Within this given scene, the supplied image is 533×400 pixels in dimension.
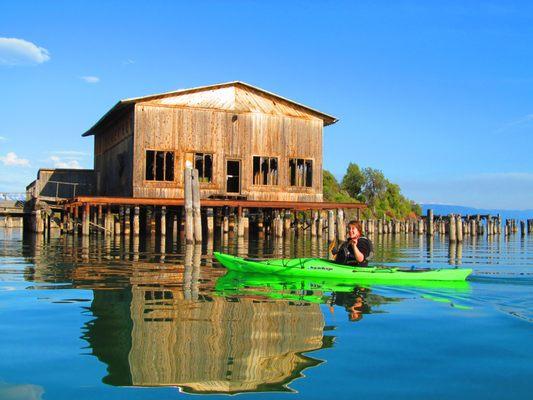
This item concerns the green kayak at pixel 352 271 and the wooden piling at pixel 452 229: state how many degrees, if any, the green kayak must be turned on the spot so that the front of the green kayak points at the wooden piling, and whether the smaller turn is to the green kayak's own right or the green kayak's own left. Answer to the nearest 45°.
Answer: approximately 90° to the green kayak's own right

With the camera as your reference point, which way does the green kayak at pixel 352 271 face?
facing to the left of the viewer

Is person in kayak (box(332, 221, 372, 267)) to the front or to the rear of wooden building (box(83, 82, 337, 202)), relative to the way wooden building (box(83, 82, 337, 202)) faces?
to the front

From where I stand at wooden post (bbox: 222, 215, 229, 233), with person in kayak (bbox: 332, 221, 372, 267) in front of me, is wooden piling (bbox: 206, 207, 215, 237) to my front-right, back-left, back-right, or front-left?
front-right

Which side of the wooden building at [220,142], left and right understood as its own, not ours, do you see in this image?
front

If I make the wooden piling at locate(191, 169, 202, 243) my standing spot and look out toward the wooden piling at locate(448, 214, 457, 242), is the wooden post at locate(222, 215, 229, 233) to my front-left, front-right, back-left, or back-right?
front-left

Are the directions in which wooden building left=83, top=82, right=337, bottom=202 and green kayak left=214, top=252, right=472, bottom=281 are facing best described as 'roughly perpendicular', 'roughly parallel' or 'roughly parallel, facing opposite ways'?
roughly perpendicular

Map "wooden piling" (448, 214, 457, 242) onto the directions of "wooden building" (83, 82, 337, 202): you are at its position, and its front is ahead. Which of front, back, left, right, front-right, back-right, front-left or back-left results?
left

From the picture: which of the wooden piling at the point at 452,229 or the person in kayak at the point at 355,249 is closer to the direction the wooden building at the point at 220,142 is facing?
the person in kayak

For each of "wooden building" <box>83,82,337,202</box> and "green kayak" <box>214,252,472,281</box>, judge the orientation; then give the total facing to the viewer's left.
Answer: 1

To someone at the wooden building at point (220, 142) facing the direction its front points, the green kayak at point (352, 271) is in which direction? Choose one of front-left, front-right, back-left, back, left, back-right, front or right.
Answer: front
